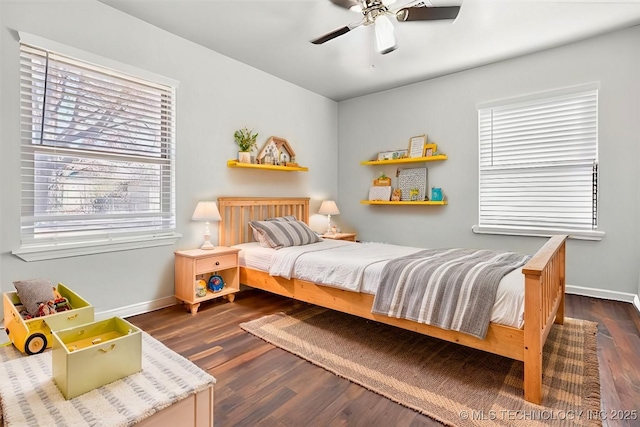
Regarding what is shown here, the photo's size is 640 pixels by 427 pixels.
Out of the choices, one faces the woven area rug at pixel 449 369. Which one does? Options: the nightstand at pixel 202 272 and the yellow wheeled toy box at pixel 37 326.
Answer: the nightstand

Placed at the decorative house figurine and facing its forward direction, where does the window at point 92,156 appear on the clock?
The window is roughly at 3 o'clock from the decorative house figurine.

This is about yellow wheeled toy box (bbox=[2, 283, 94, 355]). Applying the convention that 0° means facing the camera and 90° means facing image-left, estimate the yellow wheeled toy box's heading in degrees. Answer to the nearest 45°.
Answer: approximately 45°

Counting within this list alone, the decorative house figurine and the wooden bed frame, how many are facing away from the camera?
0

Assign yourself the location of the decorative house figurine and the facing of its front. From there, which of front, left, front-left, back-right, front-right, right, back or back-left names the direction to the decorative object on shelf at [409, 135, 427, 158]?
front-left

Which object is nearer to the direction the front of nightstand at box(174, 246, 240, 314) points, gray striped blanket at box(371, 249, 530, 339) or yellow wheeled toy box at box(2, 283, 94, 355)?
the gray striped blanket

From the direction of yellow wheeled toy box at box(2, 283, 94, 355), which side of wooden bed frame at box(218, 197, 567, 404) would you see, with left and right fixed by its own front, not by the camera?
right

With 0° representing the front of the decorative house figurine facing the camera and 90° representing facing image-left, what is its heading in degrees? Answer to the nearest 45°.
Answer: approximately 315°

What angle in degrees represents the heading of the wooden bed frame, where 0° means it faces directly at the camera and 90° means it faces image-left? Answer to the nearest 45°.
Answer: approximately 315°

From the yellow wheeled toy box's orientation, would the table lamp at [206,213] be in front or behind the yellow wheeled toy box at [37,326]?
behind

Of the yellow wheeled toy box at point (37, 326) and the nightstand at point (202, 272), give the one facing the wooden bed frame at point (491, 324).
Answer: the nightstand
